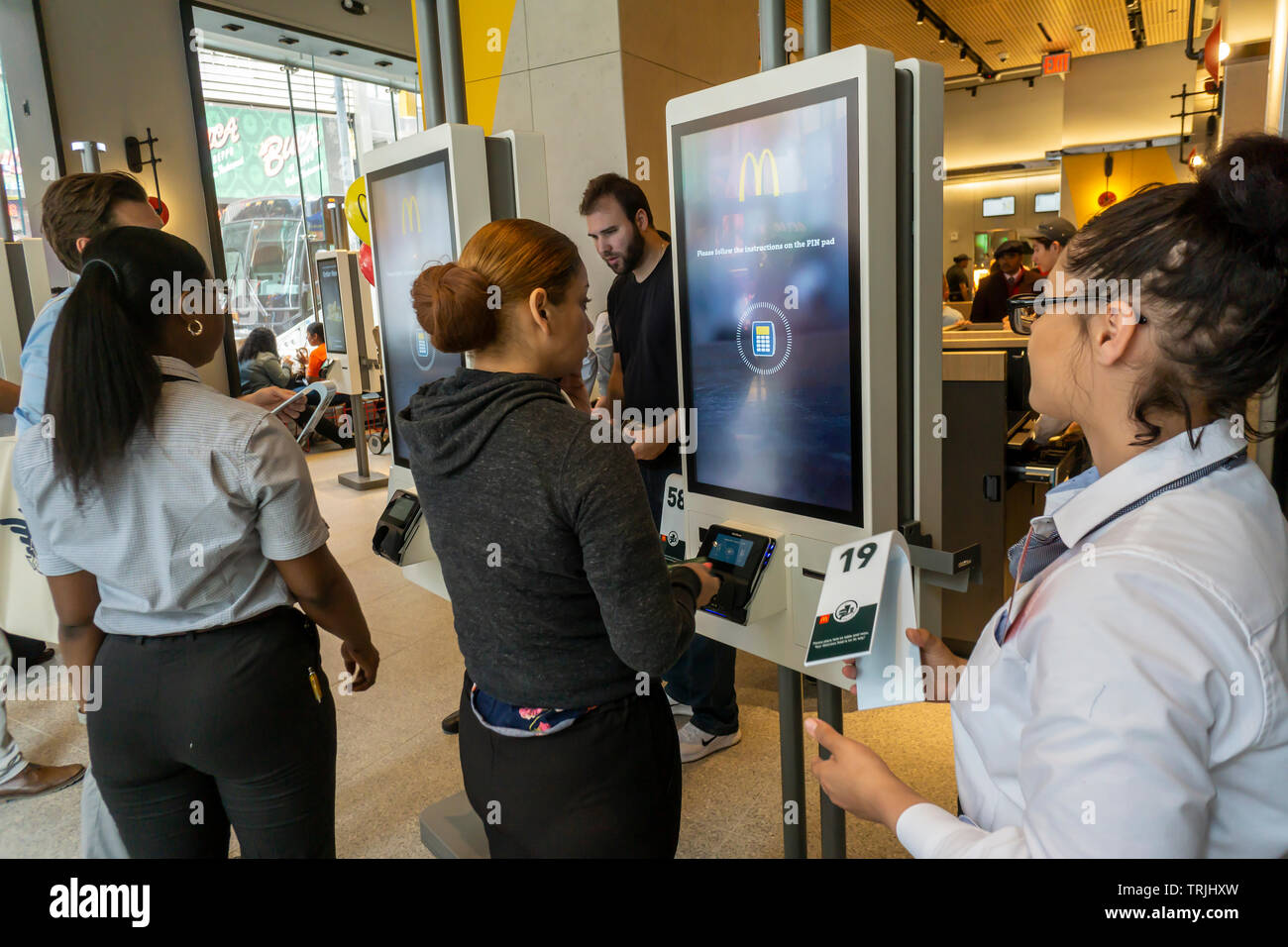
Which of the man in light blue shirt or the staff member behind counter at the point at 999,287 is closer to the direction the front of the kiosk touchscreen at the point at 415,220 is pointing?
the man in light blue shirt

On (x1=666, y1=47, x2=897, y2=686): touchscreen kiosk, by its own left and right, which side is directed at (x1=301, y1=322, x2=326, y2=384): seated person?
right

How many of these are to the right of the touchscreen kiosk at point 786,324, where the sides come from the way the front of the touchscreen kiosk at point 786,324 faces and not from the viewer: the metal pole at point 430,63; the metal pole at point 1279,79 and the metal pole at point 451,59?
2

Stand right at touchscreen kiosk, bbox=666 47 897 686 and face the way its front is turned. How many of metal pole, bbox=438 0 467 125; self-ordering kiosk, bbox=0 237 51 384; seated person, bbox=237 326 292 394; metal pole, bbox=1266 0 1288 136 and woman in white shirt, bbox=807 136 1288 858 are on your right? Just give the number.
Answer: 3

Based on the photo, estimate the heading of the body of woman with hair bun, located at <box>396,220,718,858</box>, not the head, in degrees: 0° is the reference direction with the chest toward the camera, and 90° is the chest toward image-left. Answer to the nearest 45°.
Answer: approximately 225°

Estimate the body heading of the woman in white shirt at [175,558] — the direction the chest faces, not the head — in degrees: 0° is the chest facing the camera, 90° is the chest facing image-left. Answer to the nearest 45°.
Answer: approximately 225°

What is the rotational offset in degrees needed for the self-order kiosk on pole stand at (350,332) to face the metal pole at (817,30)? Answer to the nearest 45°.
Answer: approximately 45° to its left

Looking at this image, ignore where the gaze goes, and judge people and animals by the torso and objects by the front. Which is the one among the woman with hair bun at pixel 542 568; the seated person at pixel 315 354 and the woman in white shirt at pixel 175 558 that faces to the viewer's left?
the seated person

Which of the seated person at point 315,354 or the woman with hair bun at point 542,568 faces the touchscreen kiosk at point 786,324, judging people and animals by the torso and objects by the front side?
the woman with hair bun

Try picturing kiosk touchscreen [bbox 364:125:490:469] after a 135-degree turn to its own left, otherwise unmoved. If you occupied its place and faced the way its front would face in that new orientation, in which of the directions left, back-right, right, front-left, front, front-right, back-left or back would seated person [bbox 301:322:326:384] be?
left

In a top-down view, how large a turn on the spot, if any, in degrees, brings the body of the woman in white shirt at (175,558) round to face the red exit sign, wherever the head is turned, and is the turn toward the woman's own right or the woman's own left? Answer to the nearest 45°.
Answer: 0° — they already face it

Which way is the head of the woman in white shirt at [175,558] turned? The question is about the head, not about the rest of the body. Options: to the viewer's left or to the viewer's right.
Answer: to the viewer's right
